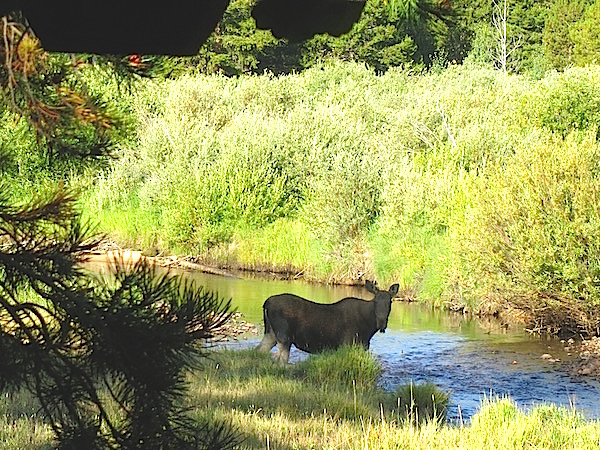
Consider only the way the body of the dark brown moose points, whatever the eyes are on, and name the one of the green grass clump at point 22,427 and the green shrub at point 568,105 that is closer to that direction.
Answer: the green shrub

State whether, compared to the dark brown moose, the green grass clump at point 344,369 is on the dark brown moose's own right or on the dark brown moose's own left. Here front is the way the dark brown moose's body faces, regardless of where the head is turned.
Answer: on the dark brown moose's own right

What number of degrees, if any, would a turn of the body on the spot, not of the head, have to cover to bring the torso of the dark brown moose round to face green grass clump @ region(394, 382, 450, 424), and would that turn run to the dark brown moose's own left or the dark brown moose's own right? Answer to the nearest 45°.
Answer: approximately 45° to the dark brown moose's own right

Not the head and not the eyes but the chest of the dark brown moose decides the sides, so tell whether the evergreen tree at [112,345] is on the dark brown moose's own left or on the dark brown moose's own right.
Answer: on the dark brown moose's own right

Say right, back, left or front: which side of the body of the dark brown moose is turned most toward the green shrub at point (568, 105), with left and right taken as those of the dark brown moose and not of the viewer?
left

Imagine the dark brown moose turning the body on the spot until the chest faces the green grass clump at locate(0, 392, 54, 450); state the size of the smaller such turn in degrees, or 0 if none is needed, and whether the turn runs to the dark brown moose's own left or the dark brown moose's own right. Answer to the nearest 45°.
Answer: approximately 90° to the dark brown moose's own right

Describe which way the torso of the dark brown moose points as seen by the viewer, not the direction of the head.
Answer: to the viewer's right

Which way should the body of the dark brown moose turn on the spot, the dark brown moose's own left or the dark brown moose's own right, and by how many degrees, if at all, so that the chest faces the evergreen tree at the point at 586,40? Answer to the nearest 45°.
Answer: approximately 90° to the dark brown moose's own left
